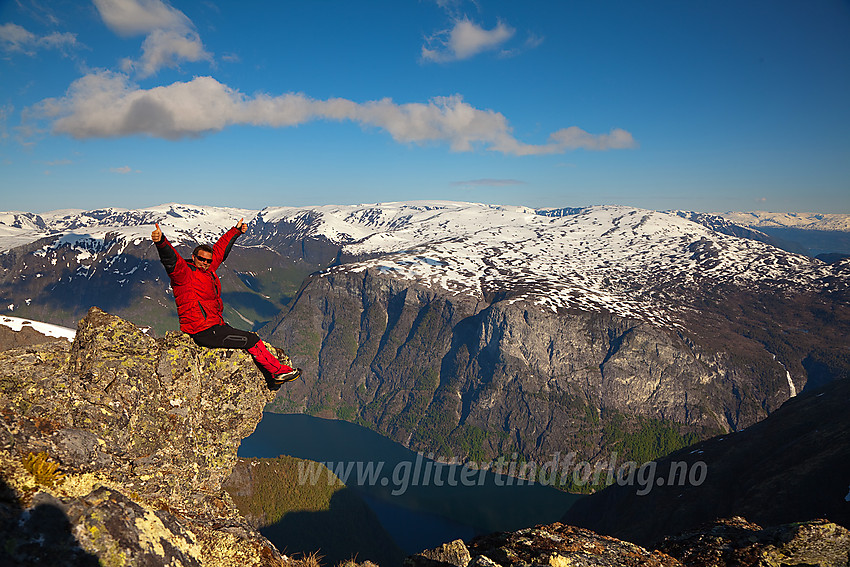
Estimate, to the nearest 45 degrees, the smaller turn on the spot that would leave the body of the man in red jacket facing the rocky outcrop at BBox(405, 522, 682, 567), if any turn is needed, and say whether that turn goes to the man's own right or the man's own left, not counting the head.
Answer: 0° — they already face it

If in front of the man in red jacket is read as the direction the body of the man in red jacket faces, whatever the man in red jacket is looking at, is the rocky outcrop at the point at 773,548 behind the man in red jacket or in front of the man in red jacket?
in front

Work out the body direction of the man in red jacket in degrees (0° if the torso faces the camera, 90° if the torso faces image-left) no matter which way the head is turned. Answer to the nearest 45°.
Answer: approximately 315°

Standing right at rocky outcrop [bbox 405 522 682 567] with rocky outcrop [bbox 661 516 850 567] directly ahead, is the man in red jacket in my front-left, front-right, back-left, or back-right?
back-left

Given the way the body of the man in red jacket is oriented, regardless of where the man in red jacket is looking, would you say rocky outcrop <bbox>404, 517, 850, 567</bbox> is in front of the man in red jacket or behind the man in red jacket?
in front
